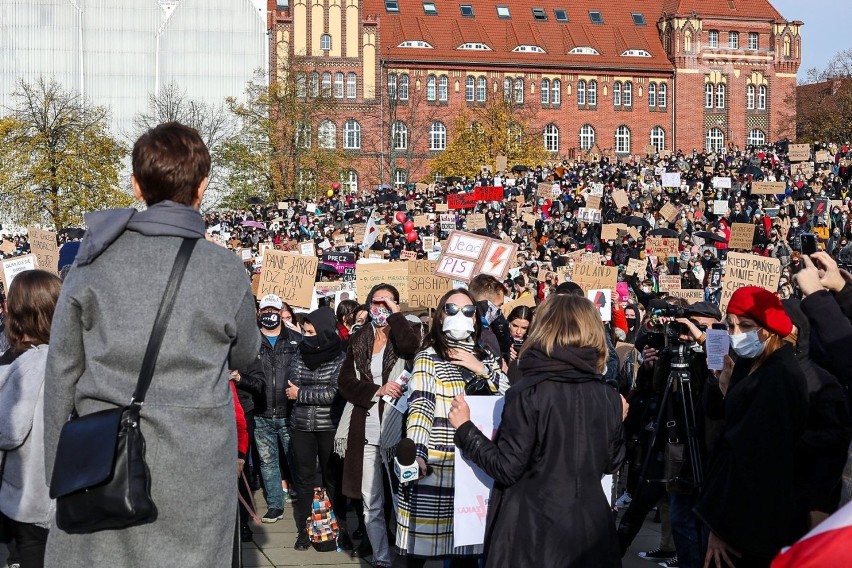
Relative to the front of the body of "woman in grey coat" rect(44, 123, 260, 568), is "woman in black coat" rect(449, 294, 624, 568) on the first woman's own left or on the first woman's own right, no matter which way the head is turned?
on the first woman's own right

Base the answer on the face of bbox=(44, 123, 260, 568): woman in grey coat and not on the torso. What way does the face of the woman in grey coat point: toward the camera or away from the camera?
away from the camera

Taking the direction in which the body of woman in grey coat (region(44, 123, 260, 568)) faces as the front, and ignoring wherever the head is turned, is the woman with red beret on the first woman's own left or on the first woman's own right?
on the first woman's own right

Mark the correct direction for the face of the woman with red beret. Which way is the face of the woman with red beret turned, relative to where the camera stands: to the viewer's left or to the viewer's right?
to the viewer's left

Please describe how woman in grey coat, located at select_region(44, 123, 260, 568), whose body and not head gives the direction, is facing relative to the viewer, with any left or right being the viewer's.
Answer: facing away from the viewer
